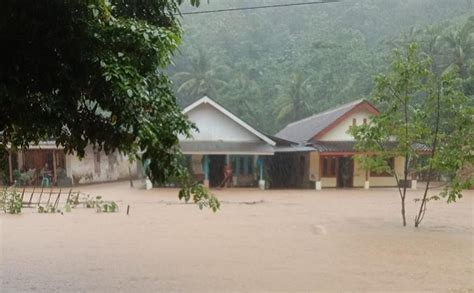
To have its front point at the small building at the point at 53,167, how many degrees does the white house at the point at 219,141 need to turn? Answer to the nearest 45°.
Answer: approximately 90° to its right

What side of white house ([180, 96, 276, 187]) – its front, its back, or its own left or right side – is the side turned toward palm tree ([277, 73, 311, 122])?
back

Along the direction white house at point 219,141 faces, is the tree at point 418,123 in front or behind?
in front

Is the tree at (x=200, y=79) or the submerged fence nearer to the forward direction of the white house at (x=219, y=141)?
the submerged fence

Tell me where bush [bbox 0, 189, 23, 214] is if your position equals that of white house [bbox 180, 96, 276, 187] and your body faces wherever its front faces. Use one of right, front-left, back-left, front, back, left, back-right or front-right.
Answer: front-right

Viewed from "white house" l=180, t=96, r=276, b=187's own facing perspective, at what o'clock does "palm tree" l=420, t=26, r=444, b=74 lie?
The palm tree is roughly at 8 o'clock from the white house.

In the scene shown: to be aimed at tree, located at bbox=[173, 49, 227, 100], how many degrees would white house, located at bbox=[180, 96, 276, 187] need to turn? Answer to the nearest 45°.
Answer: approximately 180°

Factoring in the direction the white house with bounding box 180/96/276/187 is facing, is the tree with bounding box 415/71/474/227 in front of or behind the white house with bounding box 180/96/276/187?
in front

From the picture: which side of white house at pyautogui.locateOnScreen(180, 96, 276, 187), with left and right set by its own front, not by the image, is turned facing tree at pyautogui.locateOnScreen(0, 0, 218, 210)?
front

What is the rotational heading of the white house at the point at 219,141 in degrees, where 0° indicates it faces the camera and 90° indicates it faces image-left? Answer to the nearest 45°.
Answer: approximately 0°

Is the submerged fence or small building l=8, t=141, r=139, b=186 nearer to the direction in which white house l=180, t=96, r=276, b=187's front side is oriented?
the submerged fence

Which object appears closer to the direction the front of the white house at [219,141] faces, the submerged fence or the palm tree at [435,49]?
the submerged fence

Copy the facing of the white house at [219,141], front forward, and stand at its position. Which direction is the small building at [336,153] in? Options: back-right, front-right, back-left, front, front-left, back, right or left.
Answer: left
